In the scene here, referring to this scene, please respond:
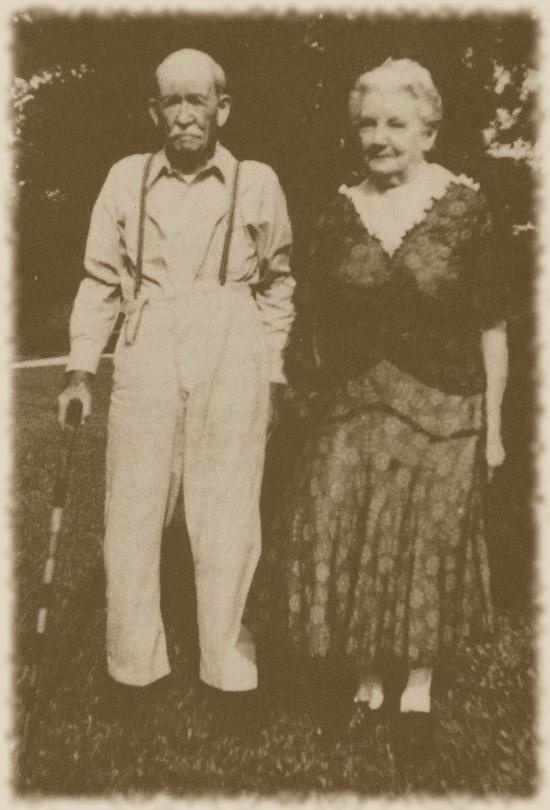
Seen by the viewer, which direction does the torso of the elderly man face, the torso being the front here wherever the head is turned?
toward the camera

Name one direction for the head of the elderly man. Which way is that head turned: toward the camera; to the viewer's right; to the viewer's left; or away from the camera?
toward the camera

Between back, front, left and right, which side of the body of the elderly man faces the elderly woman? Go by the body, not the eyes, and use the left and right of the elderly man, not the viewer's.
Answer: left
